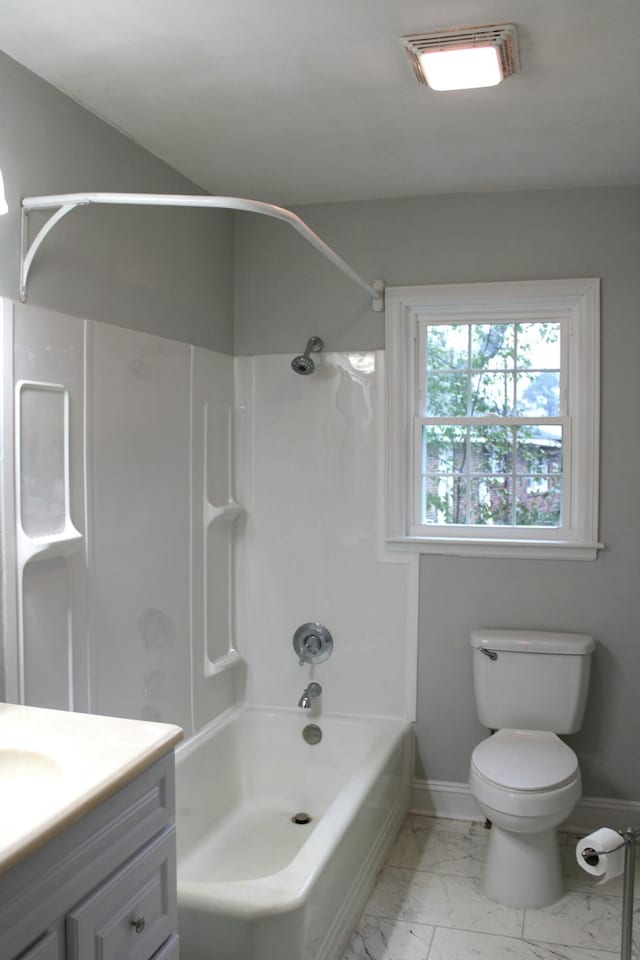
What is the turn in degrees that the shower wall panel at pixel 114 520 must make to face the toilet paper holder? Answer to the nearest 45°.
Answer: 0° — it already faces it

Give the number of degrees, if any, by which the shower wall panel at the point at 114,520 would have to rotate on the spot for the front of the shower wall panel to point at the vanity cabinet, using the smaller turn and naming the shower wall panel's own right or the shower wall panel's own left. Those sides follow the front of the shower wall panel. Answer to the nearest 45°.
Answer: approximately 45° to the shower wall panel's own right

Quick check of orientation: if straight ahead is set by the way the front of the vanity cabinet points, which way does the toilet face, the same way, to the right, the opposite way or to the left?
to the right

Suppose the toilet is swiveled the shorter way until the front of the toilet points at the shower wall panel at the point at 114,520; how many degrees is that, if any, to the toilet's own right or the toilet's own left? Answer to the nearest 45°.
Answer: approximately 45° to the toilet's own right

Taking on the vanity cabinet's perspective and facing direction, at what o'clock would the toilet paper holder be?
The toilet paper holder is roughly at 11 o'clock from the vanity cabinet.

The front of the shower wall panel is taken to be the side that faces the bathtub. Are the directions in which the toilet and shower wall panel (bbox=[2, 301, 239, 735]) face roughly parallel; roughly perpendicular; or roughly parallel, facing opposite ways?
roughly perpendicular

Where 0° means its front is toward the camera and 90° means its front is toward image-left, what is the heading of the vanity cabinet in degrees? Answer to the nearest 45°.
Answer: approximately 315°

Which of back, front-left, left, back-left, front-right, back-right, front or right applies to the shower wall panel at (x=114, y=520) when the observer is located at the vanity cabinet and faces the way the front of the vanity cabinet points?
back-left

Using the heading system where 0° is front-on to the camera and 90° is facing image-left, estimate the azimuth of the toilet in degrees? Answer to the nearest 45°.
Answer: approximately 0°
